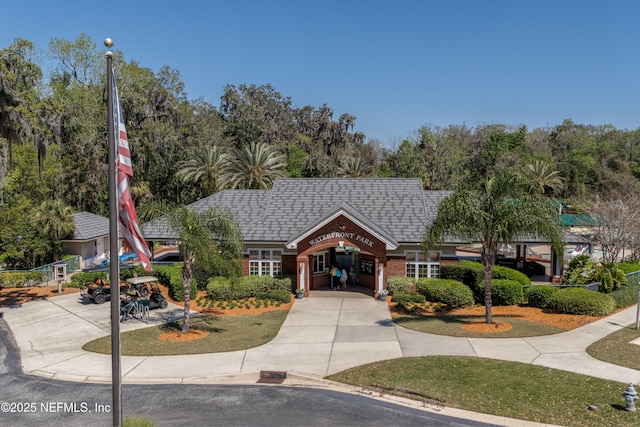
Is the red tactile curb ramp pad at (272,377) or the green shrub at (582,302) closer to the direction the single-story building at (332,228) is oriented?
the red tactile curb ramp pad

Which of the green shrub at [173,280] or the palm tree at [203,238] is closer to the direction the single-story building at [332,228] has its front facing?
the palm tree

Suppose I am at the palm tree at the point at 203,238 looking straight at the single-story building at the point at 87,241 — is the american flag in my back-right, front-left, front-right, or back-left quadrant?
back-left

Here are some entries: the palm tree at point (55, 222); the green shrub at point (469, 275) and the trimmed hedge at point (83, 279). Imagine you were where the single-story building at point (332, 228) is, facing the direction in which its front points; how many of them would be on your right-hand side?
2

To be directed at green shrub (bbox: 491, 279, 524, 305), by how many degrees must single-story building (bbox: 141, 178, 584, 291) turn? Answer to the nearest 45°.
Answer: approximately 45° to its left

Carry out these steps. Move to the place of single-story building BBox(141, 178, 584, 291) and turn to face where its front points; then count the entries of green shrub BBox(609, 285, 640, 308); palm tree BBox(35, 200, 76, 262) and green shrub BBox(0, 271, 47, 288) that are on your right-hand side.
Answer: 2

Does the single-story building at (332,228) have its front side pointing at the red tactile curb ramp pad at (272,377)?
yes

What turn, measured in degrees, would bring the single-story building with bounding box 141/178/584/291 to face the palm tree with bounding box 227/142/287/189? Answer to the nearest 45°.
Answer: approximately 135° to its right

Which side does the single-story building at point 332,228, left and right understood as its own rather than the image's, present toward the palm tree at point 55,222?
right

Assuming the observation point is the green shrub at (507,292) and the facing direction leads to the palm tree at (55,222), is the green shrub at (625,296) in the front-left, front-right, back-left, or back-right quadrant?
back-right

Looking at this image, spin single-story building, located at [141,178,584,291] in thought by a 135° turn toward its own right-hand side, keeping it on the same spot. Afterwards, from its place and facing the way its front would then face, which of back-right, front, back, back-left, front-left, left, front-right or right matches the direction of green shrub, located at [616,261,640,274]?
back-right

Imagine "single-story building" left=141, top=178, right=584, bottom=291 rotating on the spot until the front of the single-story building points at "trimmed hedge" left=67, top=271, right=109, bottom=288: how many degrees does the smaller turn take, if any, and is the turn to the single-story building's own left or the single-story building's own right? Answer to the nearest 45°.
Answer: approximately 90° to the single-story building's own right

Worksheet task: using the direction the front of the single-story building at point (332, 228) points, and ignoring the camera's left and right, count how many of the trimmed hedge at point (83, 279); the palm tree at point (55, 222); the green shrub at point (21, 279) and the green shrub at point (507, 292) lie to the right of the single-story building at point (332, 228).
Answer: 3

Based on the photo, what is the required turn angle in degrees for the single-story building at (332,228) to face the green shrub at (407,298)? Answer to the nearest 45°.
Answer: approximately 45° to its left

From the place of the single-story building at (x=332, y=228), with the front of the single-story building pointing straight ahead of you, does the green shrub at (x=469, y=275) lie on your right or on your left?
on your left

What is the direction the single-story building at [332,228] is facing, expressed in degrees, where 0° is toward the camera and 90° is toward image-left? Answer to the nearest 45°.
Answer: approximately 0°
